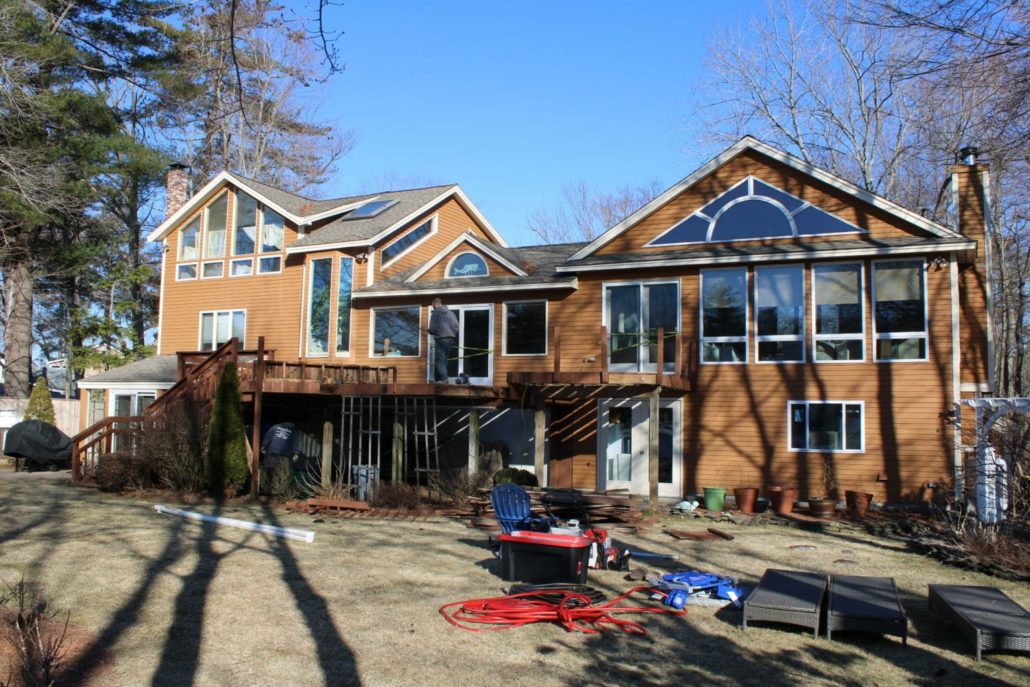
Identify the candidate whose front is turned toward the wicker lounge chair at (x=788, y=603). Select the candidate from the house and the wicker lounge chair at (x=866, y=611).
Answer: the house

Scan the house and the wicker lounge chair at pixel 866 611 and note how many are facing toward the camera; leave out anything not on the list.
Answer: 2

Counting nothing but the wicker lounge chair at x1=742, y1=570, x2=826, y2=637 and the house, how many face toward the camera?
2

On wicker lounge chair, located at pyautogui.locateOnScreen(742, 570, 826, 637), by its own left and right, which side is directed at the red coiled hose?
right

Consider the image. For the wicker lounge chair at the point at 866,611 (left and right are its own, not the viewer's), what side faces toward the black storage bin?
right

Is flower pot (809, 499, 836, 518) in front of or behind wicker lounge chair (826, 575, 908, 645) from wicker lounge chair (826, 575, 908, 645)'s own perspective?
behind

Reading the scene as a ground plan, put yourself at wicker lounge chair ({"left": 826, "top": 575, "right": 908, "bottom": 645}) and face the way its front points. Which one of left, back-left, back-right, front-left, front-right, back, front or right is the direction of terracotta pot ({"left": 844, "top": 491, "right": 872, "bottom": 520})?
back

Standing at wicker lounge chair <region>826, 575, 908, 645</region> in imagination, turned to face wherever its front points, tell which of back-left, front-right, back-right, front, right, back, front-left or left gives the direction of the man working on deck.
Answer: back-right

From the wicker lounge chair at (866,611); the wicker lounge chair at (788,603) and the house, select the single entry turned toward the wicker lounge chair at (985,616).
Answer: the house

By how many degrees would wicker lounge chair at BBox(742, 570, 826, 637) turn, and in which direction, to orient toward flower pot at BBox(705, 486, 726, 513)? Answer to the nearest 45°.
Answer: approximately 180°

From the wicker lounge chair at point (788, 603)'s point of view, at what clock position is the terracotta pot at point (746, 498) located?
The terracotta pot is roughly at 6 o'clock from the wicker lounge chair.

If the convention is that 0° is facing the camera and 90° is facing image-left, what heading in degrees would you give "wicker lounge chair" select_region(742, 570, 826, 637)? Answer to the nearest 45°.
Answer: approximately 0°

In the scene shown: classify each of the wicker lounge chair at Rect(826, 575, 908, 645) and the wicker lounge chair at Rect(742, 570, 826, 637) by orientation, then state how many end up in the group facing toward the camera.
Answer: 2
